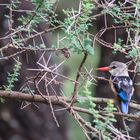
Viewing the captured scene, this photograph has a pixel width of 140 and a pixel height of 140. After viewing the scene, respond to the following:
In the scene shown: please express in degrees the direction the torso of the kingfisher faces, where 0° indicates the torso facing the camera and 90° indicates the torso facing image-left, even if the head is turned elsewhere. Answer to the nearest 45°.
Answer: approximately 135°
